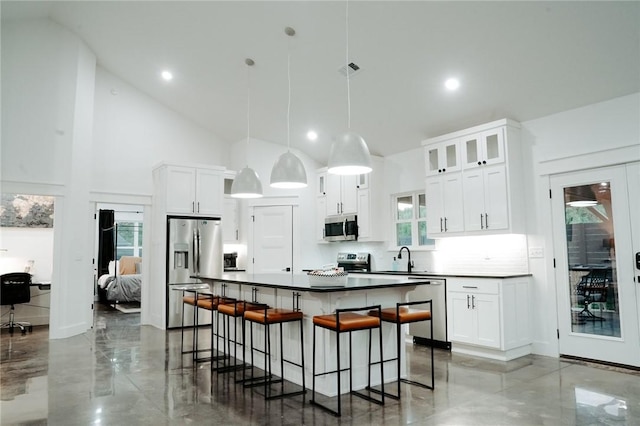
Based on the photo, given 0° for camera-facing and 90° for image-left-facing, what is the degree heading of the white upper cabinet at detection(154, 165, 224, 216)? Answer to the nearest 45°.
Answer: approximately 315°

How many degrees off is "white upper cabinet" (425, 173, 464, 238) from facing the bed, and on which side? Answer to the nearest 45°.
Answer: approximately 45° to its right

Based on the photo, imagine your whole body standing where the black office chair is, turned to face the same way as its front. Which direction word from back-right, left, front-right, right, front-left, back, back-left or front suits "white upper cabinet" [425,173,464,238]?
back-right

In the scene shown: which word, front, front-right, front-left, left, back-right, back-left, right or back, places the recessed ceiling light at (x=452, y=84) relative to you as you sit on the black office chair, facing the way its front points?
back-right

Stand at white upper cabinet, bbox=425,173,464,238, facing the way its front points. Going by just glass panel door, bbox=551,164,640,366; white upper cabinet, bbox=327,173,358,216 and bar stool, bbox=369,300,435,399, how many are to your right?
1

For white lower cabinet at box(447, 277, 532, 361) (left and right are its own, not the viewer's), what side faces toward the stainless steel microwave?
right

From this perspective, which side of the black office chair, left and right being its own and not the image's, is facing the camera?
back

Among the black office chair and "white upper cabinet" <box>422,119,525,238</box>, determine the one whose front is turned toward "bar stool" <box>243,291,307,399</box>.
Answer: the white upper cabinet

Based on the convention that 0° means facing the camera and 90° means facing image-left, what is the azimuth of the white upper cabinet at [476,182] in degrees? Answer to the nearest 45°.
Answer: approximately 45°

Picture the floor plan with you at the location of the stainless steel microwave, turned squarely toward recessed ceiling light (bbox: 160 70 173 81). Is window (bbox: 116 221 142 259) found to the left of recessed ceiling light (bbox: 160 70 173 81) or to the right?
right

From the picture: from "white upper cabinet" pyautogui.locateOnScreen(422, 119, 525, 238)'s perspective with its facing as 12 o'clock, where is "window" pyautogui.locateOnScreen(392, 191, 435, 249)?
The window is roughly at 3 o'clock from the white upper cabinet.
